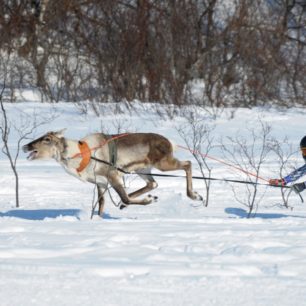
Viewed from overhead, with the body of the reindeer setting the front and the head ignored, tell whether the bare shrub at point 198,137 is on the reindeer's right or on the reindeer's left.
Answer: on the reindeer's right

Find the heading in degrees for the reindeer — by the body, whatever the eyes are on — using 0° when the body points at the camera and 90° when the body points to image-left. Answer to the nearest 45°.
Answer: approximately 90°
